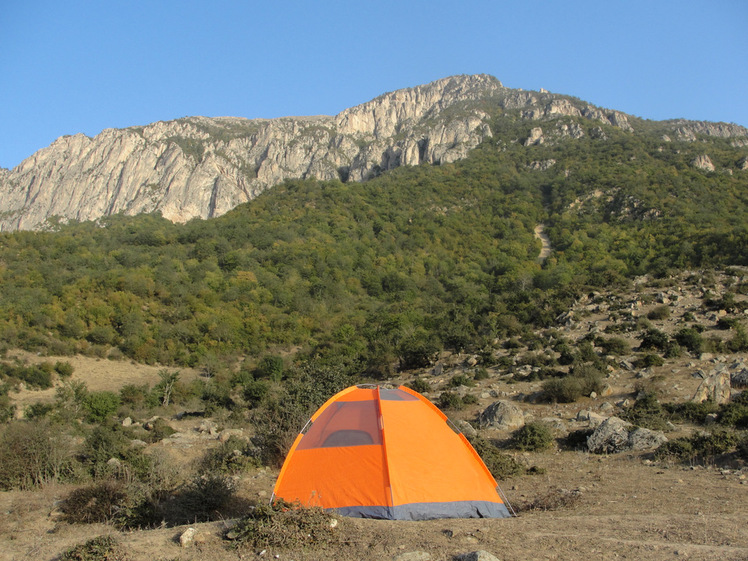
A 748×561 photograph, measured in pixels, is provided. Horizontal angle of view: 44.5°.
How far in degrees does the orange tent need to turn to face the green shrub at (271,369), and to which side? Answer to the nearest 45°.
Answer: approximately 135° to its right

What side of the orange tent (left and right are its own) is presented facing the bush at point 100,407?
right

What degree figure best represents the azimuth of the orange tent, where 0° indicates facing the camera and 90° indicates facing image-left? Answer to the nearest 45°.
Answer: approximately 45°

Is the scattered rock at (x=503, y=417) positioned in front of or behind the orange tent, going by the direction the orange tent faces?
behind

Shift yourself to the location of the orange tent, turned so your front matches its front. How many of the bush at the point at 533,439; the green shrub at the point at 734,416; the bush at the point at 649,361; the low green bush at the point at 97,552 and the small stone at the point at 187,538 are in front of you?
2

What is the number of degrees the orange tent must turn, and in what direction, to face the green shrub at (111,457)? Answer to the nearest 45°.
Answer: approximately 90° to its right

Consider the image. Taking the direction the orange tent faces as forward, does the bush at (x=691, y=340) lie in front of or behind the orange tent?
behind

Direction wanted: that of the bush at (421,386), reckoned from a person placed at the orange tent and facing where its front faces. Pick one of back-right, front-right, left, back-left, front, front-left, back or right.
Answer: back-right

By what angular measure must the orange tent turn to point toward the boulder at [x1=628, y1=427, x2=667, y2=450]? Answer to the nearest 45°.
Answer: approximately 180°

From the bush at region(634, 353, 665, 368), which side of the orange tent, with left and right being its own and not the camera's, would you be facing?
back

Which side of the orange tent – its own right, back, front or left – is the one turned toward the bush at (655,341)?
back

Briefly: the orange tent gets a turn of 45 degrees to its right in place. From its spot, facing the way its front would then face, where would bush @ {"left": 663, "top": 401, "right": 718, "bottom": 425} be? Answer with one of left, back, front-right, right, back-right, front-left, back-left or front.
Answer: back-right

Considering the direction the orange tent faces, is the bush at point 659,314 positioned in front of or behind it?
behind
